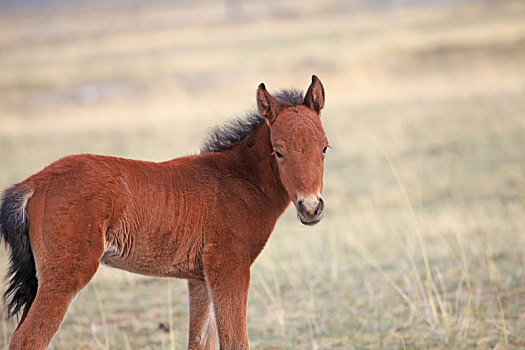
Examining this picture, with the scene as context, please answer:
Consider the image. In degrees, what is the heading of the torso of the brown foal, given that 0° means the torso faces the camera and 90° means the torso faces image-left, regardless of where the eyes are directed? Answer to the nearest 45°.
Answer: approximately 270°
